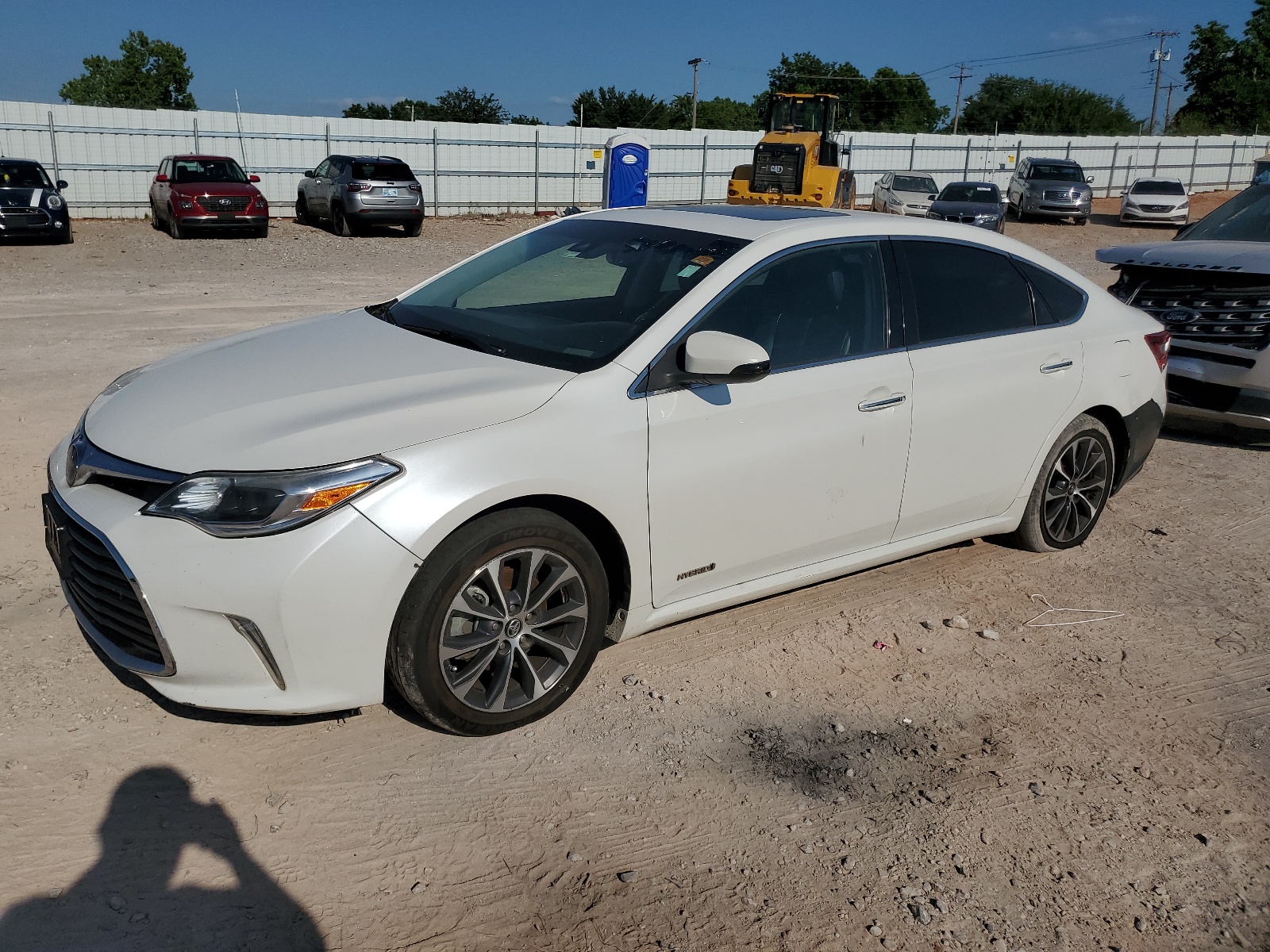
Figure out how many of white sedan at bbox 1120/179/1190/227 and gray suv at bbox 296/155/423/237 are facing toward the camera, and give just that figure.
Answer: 1

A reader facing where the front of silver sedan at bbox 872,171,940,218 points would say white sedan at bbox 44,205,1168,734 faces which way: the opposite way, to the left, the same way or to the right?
to the right

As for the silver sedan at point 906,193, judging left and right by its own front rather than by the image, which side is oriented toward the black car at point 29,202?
right

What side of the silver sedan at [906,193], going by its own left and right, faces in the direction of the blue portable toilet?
right

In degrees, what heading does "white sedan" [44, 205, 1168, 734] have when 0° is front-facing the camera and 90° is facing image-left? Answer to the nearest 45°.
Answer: approximately 45°

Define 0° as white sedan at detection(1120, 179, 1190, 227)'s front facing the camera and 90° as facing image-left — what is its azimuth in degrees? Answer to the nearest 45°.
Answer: approximately 0°

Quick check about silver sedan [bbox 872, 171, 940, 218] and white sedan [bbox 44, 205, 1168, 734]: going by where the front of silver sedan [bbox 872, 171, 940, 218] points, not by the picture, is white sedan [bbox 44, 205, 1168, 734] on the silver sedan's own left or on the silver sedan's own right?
on the silver sedan's own right

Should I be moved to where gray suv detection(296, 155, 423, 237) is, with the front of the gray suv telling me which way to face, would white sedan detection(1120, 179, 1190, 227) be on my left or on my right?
on my right

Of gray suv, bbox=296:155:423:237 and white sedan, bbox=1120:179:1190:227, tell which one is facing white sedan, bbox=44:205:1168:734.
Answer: white sedan, bbox=1120:179:1190:227

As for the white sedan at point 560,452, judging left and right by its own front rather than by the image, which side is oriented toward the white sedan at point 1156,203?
back

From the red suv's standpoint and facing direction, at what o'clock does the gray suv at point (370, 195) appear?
The gray suv is roughly at 10 o'clock from the red suv.
